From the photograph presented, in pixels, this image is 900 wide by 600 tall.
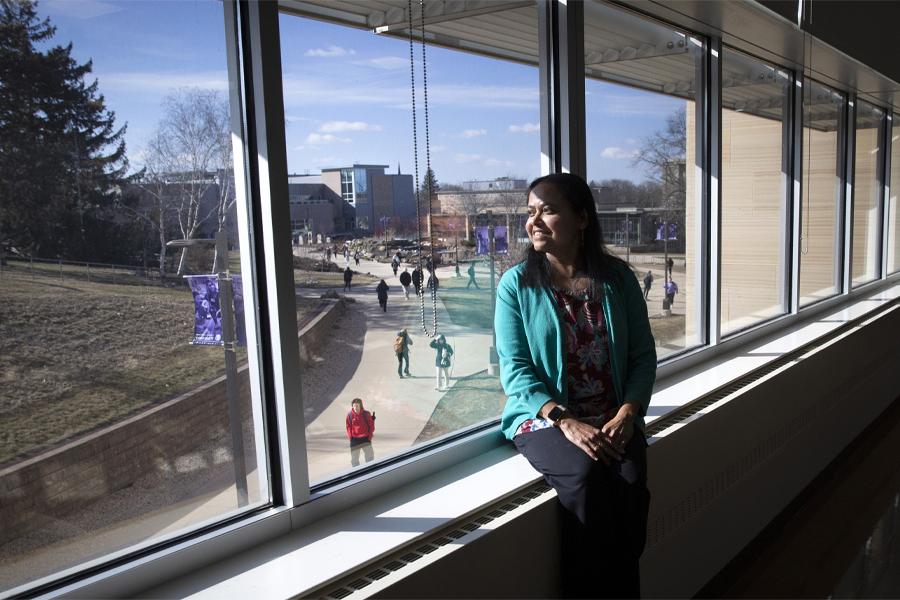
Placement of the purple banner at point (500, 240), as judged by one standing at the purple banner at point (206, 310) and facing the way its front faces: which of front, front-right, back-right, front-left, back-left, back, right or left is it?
back-left

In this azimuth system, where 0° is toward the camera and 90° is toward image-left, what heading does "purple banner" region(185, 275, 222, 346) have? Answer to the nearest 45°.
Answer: approximately 0°

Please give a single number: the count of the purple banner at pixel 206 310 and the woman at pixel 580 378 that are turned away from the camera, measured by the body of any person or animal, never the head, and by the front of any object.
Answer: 0

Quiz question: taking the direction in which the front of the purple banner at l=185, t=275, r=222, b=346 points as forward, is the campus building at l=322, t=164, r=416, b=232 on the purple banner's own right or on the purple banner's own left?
on the purple banner's own left

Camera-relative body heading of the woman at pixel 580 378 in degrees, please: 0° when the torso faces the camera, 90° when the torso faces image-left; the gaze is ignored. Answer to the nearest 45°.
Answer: approximately 315°

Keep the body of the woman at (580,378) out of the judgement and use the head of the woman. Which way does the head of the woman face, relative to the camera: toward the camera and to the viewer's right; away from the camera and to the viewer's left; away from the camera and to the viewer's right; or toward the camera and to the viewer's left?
toward the camera and to the viewer's left

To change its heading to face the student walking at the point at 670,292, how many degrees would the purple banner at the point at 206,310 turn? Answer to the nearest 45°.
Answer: approximately 135° to its left
